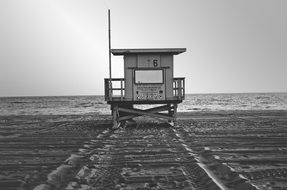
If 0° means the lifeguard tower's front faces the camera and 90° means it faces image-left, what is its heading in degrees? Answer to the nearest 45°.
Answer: approximately 180°
